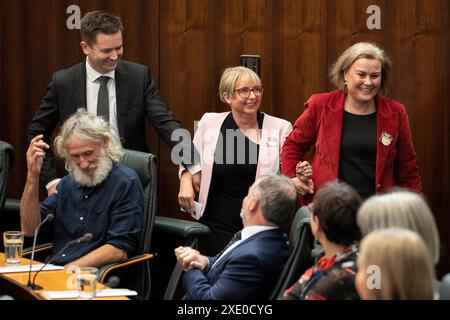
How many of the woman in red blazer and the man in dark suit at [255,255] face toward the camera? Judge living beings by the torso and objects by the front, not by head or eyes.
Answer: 1

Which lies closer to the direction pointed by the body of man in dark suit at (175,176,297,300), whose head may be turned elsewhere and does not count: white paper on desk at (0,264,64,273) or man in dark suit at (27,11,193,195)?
the white paper on desk

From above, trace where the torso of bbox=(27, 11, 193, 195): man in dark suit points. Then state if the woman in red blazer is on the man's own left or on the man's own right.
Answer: on the man's own left

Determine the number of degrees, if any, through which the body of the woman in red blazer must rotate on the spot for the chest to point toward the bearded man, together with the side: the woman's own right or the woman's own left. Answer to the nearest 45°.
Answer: approximately 90° to the woman's own right

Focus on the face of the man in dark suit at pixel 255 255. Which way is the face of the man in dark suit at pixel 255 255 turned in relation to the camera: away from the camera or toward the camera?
away from the camera

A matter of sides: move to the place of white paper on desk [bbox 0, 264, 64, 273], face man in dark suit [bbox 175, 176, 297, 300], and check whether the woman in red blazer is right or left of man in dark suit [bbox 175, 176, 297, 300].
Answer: left

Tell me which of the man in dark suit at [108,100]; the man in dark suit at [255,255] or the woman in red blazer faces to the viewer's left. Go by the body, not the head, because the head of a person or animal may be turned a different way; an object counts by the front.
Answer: the man in dark suit at [255,255]

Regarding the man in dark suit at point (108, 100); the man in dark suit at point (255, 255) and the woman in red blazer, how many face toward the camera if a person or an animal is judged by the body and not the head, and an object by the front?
2

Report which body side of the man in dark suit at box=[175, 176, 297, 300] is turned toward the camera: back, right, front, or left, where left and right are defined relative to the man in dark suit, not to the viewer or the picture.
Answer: left
